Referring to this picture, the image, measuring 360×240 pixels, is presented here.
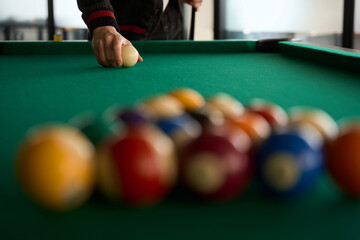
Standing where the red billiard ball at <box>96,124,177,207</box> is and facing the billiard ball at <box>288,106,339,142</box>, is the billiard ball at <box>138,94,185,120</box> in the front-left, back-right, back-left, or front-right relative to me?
front-left

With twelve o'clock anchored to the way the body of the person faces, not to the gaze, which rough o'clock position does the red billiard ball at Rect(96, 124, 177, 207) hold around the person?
The red billiard ball is roughly at 12 o'clock from the person.

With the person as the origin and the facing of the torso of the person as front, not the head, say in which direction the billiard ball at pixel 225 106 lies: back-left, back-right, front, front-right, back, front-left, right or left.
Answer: front

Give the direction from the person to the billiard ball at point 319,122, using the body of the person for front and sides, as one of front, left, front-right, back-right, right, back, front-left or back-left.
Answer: front

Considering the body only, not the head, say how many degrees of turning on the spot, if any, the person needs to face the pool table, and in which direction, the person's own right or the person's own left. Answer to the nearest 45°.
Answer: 0° — they already face it

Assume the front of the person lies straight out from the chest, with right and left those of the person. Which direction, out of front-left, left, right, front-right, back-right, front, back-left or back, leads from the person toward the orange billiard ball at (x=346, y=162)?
front

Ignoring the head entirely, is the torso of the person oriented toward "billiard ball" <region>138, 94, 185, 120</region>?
yes

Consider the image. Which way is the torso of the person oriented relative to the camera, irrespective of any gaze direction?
toward the camera

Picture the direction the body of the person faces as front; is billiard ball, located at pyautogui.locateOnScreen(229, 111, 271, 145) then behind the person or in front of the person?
in front

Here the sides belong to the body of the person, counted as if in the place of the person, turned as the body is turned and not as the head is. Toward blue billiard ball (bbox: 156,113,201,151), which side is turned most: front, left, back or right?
front

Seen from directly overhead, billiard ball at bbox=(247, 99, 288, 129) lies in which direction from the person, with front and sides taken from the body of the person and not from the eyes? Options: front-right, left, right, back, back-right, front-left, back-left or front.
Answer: front

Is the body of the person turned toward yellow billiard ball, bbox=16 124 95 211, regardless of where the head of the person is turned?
yes

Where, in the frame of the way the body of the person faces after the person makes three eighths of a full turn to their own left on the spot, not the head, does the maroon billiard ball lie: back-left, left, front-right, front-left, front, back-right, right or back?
back-right

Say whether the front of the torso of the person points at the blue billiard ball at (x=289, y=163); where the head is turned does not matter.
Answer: yes

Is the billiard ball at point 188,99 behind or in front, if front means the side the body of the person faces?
in front
